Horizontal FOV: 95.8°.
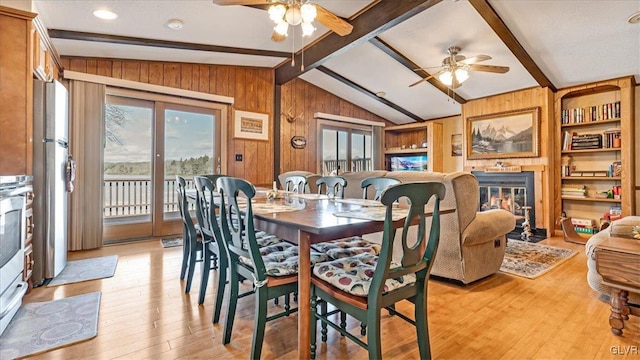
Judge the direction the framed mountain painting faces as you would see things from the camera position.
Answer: facing the viewer and to the left of the viewer

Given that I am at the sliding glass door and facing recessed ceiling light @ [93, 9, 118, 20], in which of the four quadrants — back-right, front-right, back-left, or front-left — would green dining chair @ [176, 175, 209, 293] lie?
front-left

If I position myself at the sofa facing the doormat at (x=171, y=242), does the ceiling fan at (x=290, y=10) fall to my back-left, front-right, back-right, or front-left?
front-left

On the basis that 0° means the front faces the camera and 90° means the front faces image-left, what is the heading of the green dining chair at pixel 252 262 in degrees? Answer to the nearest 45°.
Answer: approximately 225°

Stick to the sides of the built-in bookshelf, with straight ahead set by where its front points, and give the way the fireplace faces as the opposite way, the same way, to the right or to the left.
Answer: the same way

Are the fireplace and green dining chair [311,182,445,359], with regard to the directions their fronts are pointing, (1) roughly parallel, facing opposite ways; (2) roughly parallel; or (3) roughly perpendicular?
roughly perpendicular

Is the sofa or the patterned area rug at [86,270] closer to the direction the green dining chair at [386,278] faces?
the patterned area rug

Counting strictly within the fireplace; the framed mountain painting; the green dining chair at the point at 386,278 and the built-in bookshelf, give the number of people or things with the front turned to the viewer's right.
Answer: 0

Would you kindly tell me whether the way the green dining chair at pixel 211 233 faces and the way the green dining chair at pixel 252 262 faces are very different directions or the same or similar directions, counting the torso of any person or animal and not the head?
same or similar directions

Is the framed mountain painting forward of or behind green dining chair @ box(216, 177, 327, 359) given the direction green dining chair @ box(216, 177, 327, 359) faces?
forward

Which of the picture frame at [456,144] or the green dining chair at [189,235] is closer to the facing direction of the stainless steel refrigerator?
the green dining chair

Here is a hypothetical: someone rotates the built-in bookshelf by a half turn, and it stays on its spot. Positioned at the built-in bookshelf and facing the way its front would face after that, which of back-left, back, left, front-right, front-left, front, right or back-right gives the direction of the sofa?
back-right

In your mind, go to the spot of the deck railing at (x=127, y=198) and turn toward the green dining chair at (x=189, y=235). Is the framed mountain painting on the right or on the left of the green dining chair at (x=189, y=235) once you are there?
left

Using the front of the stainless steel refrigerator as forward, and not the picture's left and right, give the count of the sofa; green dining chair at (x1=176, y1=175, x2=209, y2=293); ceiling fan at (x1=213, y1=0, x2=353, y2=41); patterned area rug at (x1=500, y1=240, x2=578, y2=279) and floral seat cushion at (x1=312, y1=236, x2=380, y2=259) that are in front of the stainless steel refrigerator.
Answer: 5

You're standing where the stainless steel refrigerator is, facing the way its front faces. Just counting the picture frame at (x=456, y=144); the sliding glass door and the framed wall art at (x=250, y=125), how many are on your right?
0

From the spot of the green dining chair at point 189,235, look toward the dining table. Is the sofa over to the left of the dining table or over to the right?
left

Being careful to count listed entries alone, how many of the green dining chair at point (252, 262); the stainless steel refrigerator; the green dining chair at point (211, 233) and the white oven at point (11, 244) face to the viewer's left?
0

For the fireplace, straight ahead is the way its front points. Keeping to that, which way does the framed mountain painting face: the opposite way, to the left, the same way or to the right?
the same way

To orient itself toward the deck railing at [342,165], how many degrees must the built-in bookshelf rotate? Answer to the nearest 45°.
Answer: approximately 45° to its right
